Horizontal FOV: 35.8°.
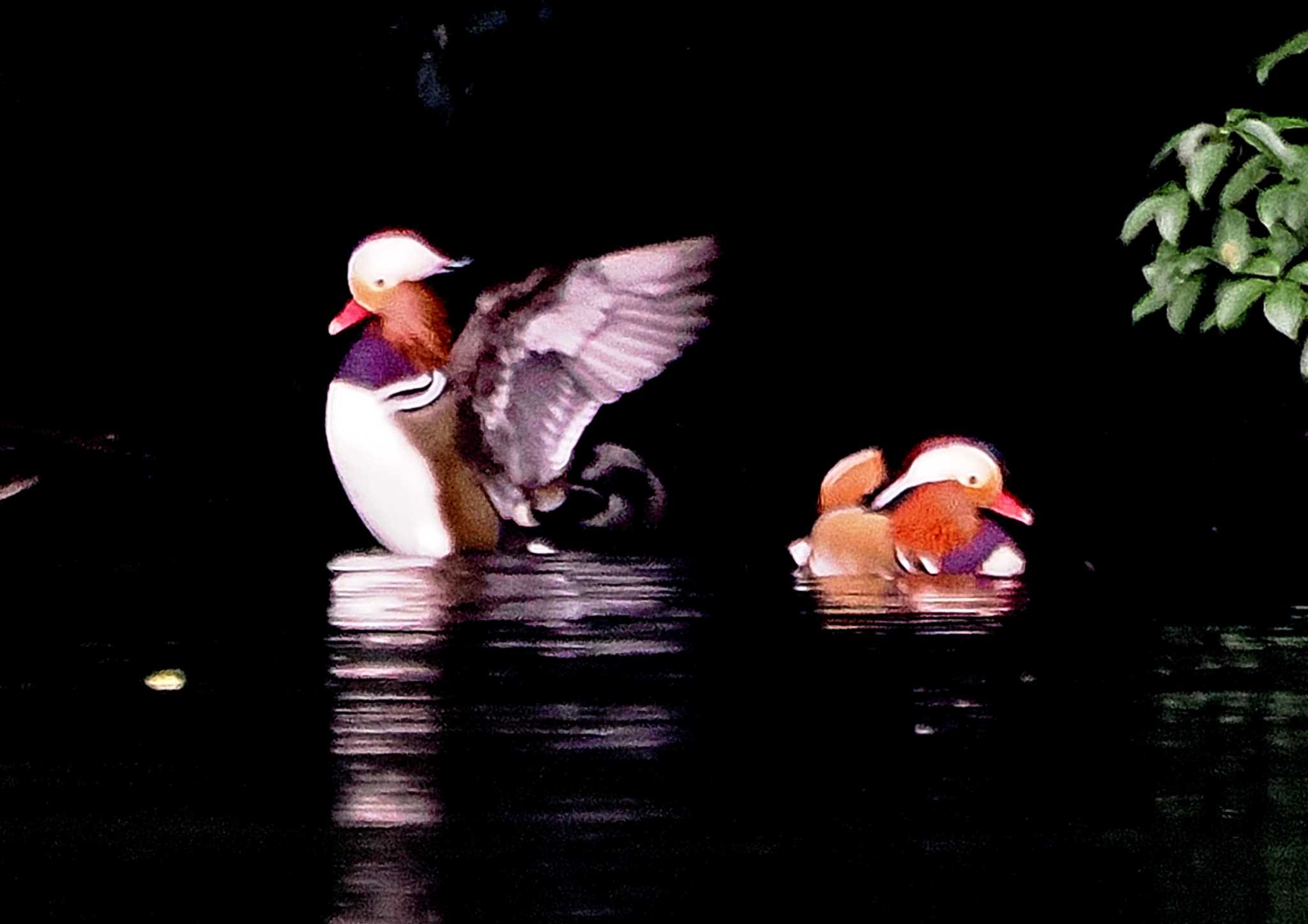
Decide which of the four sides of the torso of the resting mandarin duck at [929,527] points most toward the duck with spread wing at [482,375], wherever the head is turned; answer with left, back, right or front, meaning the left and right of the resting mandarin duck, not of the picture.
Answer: back

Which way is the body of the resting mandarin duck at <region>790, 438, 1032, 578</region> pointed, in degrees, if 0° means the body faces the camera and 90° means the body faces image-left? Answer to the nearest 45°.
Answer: approximately 270°
